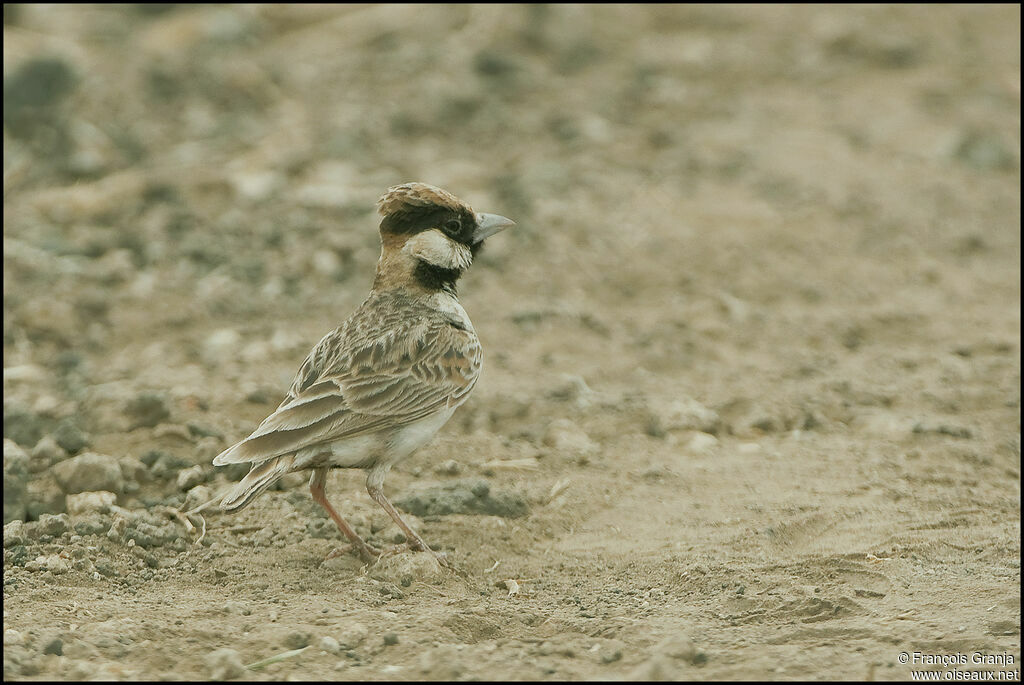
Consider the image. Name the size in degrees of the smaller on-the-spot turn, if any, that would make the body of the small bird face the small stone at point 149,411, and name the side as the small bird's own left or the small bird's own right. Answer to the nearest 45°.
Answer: approximately 135° to the small bird's own left

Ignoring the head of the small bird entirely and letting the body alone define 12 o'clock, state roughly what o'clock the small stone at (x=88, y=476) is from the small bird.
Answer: The small stone is roughly at 6 o'clock from the small bird.

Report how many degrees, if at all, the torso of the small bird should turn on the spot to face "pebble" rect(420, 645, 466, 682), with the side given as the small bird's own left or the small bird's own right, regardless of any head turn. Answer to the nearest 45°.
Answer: approximately 90° to the small bird's own right

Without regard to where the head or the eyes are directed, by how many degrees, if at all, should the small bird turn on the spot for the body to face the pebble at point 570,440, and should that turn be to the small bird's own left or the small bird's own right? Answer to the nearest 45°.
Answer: approximately 45° to the small bird's own left

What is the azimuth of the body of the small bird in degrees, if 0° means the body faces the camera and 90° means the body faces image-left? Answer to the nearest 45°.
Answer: approximately 270°

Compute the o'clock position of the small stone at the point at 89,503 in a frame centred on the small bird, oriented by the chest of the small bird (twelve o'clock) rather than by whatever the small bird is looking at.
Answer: The small stone is roughly at 6 o'clock from the small bird.

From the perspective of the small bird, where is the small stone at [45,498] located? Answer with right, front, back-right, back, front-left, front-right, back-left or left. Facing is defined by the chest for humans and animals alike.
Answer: back

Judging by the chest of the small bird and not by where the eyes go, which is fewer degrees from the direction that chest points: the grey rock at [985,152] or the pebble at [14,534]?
the grey rock

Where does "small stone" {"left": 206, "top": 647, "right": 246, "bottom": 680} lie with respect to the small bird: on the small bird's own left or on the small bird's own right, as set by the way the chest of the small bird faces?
on the small bird's own right
